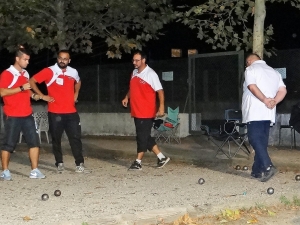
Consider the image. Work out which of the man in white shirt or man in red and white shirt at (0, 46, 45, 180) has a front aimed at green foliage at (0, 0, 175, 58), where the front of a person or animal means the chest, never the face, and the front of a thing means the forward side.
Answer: the man in white shirt

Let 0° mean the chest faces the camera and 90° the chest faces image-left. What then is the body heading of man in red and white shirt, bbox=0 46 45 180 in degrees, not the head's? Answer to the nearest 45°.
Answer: approximately 315°

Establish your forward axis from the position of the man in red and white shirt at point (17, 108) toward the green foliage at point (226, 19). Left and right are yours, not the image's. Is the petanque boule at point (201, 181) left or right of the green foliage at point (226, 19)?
right

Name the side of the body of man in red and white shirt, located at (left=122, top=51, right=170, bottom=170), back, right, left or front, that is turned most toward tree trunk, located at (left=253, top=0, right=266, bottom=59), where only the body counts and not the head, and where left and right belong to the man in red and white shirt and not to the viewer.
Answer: back

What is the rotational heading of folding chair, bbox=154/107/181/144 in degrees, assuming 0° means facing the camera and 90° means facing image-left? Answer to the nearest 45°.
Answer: approximately 45°

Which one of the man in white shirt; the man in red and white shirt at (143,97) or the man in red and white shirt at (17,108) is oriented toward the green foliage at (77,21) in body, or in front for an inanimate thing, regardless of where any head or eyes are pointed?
the man in white shirt

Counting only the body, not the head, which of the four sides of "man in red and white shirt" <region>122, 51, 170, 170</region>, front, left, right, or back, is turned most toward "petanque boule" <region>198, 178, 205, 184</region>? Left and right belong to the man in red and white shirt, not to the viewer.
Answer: left

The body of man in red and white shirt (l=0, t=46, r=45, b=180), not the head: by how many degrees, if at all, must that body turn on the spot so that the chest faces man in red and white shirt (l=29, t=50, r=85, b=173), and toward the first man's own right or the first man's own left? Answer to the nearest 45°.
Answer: approximately 90° to the first man's own left

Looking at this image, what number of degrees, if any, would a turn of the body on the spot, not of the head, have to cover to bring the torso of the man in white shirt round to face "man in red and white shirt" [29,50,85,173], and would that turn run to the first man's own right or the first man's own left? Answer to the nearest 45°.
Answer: approximately 45° to the first man's own left

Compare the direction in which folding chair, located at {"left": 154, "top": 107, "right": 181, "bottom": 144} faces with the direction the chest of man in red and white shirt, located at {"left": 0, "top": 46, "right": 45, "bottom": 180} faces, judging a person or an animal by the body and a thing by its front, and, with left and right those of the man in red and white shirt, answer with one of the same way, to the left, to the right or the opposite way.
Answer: to the right

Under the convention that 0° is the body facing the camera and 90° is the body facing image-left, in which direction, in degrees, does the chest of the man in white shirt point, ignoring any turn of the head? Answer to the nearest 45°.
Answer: approximately 135°
